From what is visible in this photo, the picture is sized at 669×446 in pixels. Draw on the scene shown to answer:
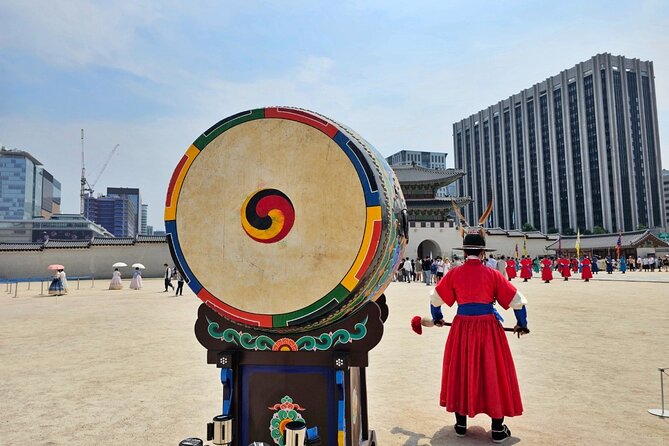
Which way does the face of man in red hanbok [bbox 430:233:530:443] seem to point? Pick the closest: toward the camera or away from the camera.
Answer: away from the camera

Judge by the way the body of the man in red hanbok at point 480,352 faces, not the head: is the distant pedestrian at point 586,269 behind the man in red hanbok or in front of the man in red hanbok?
in front

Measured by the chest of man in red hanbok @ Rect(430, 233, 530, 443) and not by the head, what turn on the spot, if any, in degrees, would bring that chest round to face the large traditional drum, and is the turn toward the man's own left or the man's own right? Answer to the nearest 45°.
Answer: approximately 135° to the man's own left

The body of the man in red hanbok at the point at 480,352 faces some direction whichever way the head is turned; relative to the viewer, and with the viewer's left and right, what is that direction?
facing away from the viewer
